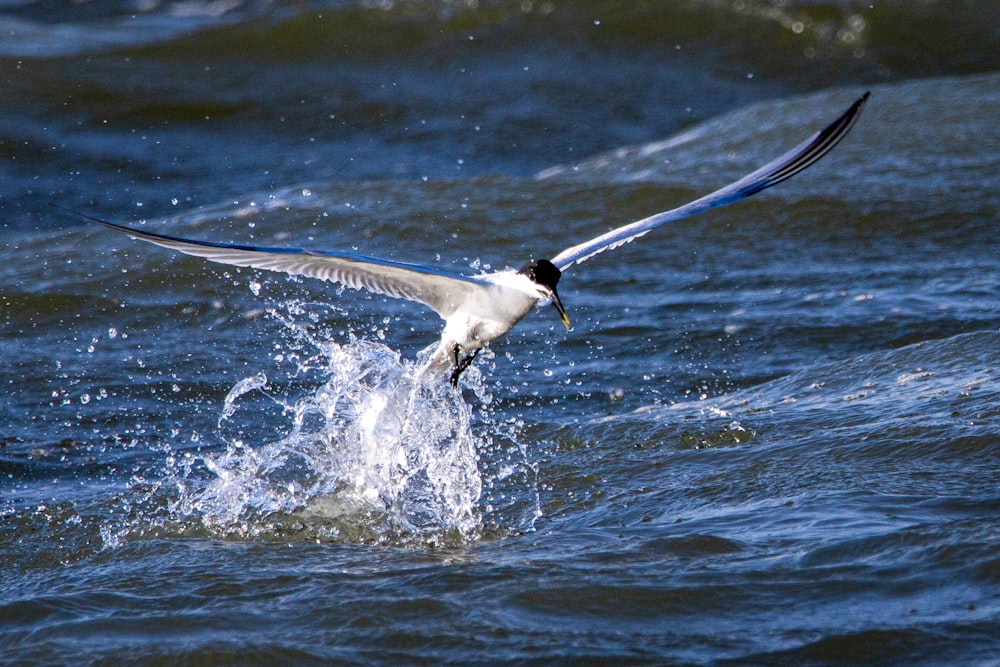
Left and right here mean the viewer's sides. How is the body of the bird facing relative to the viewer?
facing the viewer and to the right of the viewer
